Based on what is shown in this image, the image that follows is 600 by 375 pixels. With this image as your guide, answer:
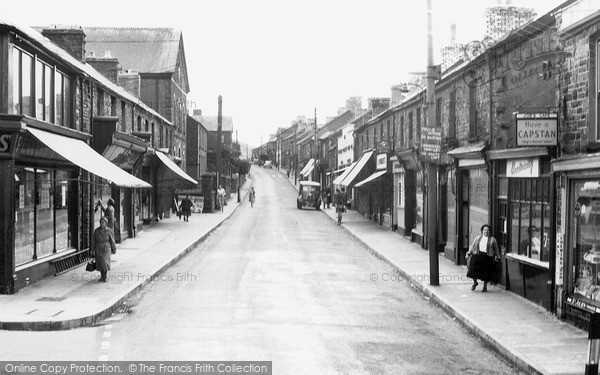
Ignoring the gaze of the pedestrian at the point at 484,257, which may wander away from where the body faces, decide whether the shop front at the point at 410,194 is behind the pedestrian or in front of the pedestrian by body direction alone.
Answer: behind

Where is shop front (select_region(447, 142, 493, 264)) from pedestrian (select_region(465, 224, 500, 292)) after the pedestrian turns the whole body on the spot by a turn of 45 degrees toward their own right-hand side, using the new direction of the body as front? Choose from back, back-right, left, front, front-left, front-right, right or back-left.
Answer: back-right

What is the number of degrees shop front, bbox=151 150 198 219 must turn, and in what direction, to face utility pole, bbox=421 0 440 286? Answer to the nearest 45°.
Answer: approximately 90° to its right

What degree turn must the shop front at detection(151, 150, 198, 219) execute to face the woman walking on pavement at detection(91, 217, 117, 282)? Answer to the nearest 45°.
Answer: approximately 90° to its right

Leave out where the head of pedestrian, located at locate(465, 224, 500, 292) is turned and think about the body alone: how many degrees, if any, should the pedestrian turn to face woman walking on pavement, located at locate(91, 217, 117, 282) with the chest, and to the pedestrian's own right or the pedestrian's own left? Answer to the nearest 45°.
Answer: approximately 90° to the pedestrian's own right

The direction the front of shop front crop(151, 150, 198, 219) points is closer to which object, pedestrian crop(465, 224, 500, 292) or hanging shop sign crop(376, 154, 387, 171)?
the hanging shop sign

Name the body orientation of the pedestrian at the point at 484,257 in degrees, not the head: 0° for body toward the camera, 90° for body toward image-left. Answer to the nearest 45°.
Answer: approximately 0°

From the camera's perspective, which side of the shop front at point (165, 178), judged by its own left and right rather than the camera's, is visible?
right

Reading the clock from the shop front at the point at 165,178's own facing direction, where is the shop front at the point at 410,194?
the shop front at the point at 410,194 is roughly at 1 o'clock from the shop front at the point at 165,178.

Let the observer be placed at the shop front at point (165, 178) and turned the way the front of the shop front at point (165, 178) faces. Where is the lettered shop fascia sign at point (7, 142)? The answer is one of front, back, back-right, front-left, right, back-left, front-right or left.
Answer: right

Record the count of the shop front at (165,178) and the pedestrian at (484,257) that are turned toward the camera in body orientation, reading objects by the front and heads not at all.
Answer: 1

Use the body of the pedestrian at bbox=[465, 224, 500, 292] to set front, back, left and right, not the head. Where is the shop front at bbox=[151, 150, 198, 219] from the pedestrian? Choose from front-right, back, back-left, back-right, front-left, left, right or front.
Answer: back-right

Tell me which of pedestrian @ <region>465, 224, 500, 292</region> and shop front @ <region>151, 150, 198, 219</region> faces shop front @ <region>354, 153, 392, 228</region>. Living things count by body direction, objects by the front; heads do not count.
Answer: shop front @ <region>151, 150, 198, 219</region>

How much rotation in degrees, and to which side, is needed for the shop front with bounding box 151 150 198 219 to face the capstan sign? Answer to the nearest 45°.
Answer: approximately 90° to its right
